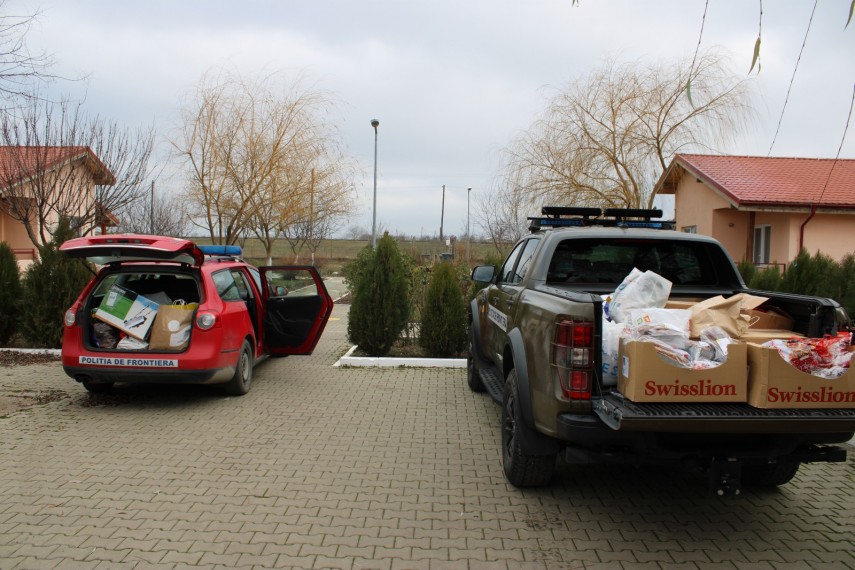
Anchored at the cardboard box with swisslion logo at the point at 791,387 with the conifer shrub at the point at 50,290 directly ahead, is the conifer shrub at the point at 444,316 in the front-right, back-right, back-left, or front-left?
front-right

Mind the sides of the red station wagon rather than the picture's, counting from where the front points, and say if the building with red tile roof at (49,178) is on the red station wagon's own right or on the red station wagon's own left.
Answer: on the red station wagon's own left

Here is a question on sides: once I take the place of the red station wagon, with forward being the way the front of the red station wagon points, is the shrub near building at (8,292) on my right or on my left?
on my left

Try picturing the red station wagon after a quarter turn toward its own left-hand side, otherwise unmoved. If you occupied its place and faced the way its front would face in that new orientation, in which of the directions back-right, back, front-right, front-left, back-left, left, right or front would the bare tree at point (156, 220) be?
front-right

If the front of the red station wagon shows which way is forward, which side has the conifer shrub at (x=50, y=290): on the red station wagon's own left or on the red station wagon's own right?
on the red station wagon's own left

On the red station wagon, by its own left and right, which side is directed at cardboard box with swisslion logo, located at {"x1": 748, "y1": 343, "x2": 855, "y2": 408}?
right

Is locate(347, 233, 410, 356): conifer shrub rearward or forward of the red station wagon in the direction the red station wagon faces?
forward

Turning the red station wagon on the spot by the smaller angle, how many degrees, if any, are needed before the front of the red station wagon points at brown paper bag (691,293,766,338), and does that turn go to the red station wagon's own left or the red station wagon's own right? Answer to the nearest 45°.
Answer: approximately 90° to the red station wagon's own right

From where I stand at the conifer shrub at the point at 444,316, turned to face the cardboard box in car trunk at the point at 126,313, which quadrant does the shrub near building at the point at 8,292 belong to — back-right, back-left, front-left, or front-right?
front-right

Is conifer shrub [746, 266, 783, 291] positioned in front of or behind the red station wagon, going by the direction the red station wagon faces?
in front

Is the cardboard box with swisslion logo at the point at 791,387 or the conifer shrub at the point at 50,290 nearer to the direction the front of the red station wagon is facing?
the conifer shrub

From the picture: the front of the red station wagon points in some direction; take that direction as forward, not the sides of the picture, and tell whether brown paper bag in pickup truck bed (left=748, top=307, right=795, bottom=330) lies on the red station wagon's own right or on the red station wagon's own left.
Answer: on the red station wagon's own right

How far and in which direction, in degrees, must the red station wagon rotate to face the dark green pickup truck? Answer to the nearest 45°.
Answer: approximately 90° to its right

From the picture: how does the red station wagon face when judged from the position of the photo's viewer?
facing away from the viewer and to the right of the viewer

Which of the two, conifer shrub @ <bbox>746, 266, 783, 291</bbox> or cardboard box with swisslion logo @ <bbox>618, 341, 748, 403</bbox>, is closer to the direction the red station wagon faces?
the conifer shrub

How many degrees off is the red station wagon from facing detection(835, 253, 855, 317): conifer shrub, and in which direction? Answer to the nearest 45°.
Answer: approximately 45° to its right

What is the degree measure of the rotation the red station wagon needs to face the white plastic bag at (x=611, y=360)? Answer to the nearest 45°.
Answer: approximately 90° to its right
